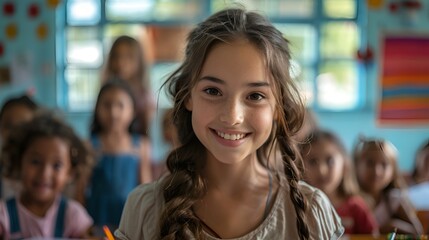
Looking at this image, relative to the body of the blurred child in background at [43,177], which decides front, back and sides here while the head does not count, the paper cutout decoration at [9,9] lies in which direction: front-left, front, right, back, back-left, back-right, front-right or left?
back

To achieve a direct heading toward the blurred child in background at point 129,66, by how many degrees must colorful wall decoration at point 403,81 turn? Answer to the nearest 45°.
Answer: approximately 45° to its right

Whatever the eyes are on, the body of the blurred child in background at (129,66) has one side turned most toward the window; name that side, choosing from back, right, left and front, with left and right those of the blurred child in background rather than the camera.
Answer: back

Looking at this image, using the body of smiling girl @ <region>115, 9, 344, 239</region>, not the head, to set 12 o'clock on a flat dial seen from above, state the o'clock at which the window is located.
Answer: The window is roughly at 6 o'clock from the smiling girl.

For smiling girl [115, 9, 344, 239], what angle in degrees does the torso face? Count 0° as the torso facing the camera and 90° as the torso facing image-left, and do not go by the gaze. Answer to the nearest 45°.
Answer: approximately 0°

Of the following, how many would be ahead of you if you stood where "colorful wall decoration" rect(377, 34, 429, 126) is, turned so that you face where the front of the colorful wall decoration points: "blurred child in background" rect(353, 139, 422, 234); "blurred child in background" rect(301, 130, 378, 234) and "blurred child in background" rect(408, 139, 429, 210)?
3

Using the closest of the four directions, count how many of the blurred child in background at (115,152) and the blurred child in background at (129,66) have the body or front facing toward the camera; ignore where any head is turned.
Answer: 2

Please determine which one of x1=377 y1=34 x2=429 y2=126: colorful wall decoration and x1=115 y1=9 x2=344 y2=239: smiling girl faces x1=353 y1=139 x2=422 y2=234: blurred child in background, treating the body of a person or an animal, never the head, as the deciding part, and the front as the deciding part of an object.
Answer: the colorful wall decoration

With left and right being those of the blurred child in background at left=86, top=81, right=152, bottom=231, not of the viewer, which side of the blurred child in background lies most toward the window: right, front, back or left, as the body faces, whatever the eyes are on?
back

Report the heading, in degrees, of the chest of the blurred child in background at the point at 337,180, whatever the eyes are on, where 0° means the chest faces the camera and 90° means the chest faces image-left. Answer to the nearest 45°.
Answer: approximately 45°
